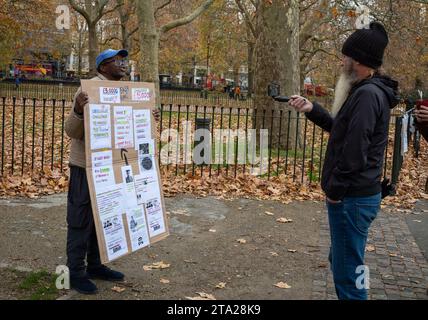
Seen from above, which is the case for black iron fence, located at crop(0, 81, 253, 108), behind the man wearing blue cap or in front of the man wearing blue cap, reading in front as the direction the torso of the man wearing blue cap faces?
behind

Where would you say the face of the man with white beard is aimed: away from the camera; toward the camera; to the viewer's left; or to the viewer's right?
to the viewer's left

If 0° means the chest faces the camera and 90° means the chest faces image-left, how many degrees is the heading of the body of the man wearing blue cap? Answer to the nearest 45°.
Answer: approximately 315°

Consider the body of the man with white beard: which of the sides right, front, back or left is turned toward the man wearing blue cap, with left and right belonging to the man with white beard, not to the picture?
front

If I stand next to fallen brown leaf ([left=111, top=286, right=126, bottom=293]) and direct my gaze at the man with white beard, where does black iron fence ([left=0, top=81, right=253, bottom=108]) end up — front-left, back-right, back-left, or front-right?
back-left

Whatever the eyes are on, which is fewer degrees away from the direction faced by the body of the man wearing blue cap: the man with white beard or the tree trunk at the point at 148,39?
the man with white beard

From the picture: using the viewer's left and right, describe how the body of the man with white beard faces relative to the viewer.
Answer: facing to the left of the viewer

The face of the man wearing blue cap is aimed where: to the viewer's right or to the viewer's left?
to the viewer's right

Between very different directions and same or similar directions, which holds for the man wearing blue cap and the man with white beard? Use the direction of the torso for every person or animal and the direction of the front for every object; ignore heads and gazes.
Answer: very different directions

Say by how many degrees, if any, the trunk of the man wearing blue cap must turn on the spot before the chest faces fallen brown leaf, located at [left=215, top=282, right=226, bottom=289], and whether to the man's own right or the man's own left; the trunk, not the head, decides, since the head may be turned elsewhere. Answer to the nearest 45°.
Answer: approximately 45° to the man's own left

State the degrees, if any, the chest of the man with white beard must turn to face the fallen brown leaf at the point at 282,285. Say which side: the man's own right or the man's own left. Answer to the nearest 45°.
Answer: approximately 45° to the man's own right

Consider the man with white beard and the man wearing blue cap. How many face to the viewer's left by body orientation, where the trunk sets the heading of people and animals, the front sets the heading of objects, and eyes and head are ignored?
1
